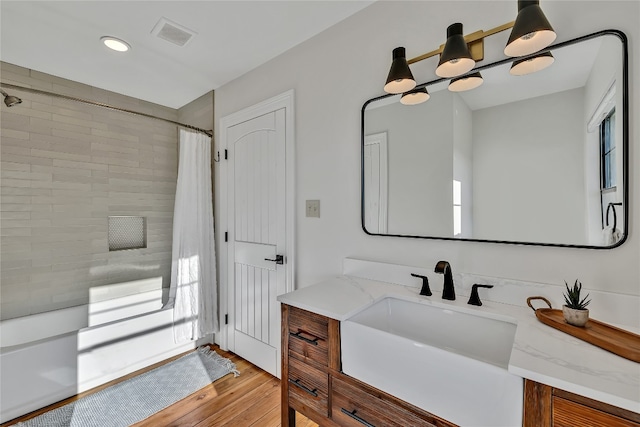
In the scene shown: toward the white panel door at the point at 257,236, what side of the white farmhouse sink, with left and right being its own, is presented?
right

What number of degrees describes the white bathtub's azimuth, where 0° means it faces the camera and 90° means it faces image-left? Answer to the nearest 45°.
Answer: approximately 315°

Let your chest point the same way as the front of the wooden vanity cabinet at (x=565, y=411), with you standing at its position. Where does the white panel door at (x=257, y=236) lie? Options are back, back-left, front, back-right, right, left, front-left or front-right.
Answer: front-right

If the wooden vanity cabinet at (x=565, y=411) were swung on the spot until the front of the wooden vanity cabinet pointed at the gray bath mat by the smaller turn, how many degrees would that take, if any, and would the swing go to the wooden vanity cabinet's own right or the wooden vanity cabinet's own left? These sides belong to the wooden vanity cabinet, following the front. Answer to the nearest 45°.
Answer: approximately 45° to the wooden vanity cabinet's own right

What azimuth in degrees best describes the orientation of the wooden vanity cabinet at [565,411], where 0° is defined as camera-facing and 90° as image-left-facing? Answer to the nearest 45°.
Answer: approximately 45°
